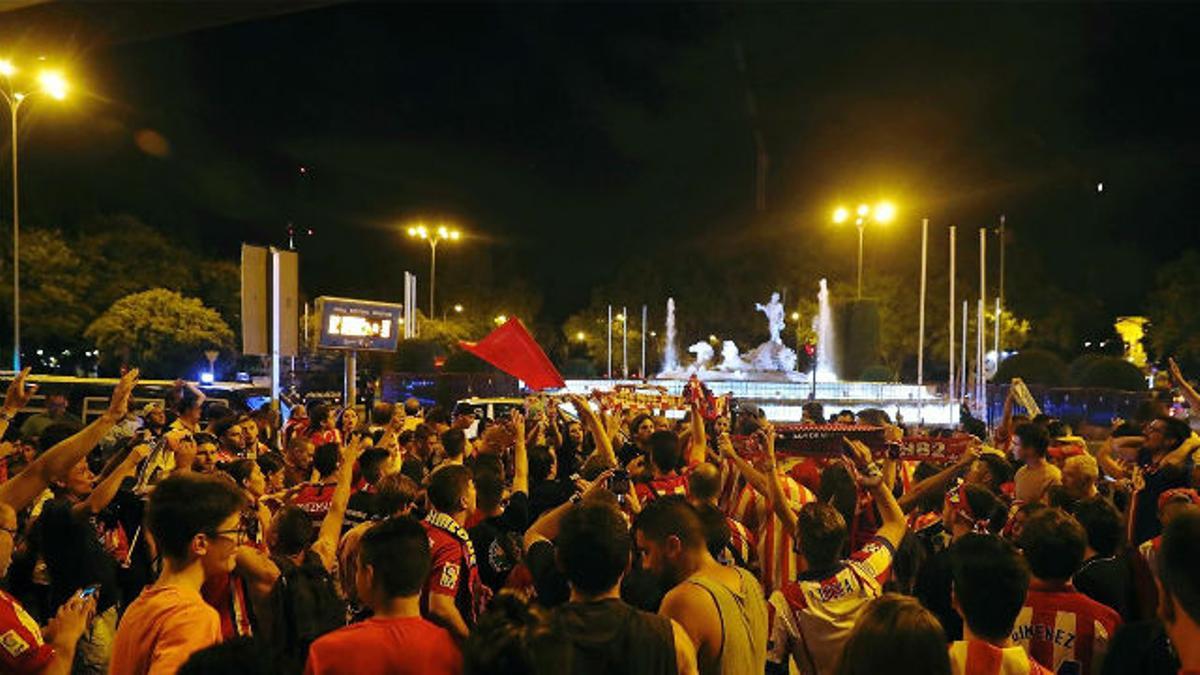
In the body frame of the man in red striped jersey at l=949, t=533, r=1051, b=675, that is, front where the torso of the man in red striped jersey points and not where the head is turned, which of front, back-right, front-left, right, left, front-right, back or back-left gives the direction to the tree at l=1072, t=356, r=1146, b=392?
front

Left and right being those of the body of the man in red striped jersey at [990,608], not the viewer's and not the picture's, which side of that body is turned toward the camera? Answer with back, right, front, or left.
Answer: back

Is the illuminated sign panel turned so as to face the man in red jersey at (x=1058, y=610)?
yes

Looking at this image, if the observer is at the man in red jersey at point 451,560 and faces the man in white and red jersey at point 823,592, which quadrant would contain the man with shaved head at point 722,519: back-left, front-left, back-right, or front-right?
front-left

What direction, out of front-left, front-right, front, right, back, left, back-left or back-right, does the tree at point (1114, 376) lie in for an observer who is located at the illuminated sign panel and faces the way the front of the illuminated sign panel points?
left

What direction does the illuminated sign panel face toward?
toward the camera

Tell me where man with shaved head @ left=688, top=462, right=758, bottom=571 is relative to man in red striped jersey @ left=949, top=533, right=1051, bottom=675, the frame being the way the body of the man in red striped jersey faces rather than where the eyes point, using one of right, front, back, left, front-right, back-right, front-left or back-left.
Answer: front-left

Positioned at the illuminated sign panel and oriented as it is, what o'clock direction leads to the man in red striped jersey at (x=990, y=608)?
The man in red striped jersey is roughly at 12 o'clock from the illuminated sign panel.

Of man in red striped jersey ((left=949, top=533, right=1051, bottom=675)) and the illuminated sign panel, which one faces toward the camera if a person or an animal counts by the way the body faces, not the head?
the illuminated sign panel

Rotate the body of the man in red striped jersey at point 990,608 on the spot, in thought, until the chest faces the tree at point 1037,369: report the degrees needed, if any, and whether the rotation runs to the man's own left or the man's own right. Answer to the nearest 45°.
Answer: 0° — they already face it

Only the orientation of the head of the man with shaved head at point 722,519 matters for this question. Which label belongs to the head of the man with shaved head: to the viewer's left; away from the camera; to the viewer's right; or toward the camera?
away from the camera

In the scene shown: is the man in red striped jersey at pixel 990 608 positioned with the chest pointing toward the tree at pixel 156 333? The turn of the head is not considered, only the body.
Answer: no

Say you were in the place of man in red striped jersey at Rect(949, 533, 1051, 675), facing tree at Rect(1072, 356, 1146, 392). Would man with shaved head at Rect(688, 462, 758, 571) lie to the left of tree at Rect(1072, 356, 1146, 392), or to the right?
left

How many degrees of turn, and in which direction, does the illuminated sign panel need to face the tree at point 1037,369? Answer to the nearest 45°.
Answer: approximately 90° to its left

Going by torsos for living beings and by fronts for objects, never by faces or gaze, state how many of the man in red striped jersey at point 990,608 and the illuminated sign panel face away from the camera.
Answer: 1

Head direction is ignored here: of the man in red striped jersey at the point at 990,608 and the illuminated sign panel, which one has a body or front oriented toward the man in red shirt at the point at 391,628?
the illuminated sign panel

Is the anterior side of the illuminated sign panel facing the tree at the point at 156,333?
no
